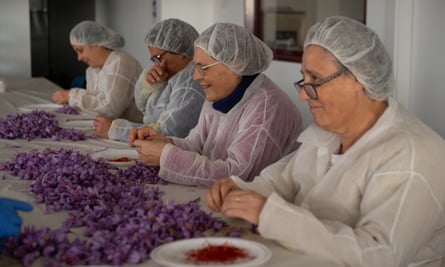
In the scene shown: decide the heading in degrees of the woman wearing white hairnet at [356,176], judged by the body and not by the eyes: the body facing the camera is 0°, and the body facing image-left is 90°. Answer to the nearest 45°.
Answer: approximately 45°

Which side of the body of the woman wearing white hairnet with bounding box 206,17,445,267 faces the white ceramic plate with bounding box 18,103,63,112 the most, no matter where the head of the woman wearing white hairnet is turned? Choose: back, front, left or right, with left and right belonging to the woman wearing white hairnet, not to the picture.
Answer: right

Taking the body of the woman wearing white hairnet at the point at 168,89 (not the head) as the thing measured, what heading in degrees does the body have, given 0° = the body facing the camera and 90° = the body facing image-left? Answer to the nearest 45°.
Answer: approximately 45°

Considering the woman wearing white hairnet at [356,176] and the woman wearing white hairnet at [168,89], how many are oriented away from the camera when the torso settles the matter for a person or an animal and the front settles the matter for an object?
0

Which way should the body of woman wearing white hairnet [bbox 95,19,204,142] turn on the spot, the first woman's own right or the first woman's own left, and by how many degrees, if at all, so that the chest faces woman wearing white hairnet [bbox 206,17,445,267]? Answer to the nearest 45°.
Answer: approximately 45° to the first woman's own left

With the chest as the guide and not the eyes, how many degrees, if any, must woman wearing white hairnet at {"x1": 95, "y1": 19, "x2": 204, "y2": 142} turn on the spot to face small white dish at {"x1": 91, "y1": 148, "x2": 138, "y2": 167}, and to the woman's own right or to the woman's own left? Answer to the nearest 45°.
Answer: approximately 45° to the woman's own left

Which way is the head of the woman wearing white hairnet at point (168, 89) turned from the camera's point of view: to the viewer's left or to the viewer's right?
to the viewer's left

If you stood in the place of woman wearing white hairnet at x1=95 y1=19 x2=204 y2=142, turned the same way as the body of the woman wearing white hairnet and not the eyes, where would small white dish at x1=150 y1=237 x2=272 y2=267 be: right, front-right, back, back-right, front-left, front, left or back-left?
front-left

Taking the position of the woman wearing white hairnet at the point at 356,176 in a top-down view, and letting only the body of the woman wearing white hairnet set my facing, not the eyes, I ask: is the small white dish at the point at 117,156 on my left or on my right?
on my right
